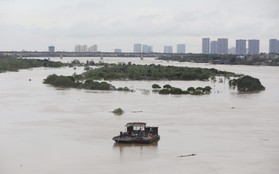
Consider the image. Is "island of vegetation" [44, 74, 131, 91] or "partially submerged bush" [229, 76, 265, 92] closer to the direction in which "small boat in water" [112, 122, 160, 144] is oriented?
the island of vegetation

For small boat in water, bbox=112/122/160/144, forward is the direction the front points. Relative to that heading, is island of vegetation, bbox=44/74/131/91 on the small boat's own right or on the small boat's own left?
on the small boat's own right

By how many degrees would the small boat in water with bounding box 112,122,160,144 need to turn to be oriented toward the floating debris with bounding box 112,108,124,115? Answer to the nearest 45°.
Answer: approximately 90° to its right

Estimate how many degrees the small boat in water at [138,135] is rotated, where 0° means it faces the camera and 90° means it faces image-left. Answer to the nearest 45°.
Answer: approximately 90°

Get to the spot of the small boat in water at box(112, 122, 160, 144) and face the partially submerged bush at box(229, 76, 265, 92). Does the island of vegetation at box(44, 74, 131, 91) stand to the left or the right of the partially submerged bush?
left

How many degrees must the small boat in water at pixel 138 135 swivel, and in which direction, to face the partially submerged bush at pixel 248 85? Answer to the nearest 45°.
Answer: approximately 90° to its right
